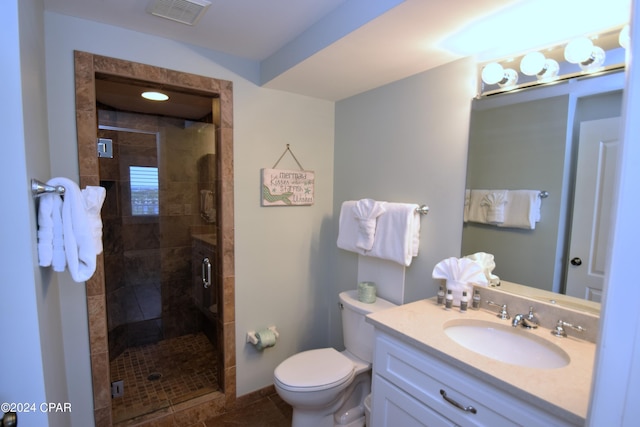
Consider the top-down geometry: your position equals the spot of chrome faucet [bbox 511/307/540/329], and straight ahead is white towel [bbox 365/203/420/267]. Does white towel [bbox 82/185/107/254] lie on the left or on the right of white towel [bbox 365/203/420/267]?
left

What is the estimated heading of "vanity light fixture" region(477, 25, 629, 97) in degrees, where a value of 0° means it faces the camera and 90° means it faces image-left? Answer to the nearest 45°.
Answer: approximately 45°

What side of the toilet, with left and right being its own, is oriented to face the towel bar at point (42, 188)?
front

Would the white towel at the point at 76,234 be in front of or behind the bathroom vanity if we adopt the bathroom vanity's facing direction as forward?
in front

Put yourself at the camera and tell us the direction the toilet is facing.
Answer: facing the viewer and to the left of the viewer

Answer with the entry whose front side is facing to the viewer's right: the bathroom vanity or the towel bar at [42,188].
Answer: the towel bar

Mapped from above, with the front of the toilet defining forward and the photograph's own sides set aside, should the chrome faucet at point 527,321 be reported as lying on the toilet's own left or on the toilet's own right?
on the toilet's own left

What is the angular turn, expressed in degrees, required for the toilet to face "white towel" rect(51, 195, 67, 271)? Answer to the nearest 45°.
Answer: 0° — it already faces it

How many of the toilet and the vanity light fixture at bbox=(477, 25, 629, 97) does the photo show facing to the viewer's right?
0

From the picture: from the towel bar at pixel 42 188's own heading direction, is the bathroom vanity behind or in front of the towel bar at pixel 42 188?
in front

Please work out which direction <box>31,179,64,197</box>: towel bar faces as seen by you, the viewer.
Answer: facing to the right of the viewer
